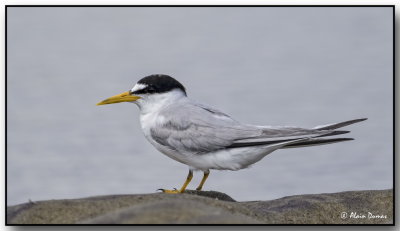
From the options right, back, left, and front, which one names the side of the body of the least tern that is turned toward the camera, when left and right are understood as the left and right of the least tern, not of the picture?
left
